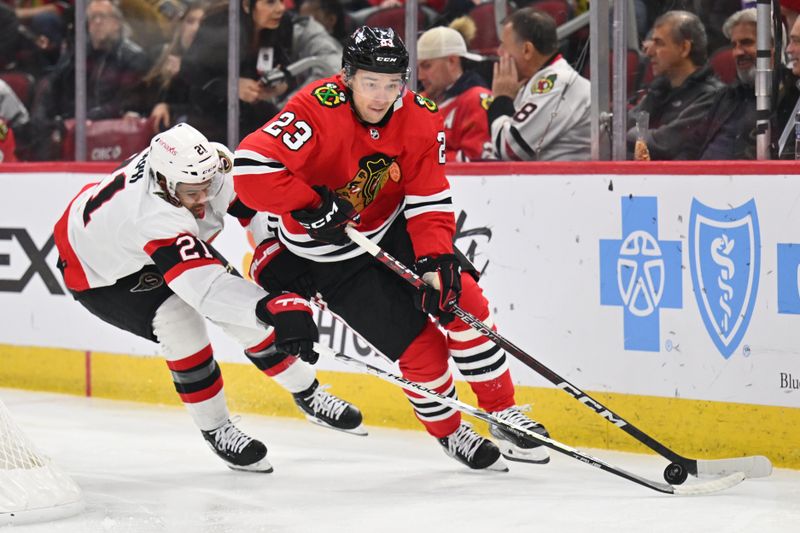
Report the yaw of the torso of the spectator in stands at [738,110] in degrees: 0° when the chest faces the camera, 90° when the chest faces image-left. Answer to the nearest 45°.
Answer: approximately 45°

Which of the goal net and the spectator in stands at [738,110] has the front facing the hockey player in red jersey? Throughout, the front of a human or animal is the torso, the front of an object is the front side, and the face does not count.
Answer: the spectator in stands

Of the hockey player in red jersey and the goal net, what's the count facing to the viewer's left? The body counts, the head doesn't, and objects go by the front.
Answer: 1

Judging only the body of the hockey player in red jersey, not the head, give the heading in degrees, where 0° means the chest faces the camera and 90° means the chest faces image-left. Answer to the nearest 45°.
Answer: approximately 315°

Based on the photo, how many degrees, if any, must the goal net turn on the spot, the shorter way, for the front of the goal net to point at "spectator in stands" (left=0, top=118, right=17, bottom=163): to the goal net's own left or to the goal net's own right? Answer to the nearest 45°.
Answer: approximately 90° to the goal net's own right

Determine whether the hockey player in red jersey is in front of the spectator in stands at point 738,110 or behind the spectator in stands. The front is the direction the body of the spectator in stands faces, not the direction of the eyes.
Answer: in front

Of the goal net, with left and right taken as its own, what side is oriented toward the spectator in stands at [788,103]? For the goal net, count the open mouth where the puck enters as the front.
back

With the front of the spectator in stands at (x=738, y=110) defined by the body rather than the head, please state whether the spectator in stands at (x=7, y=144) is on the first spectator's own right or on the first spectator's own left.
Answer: on the first spectator's own right

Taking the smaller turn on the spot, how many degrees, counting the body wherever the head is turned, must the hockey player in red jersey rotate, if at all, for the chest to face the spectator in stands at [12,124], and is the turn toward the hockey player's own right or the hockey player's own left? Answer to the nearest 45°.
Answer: approximately 180°

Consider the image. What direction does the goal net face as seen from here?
to the viewer's left

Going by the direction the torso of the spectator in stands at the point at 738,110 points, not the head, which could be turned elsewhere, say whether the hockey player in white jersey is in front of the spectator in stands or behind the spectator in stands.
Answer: in front

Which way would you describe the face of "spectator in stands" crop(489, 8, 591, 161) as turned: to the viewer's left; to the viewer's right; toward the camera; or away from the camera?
to the viewer's left
